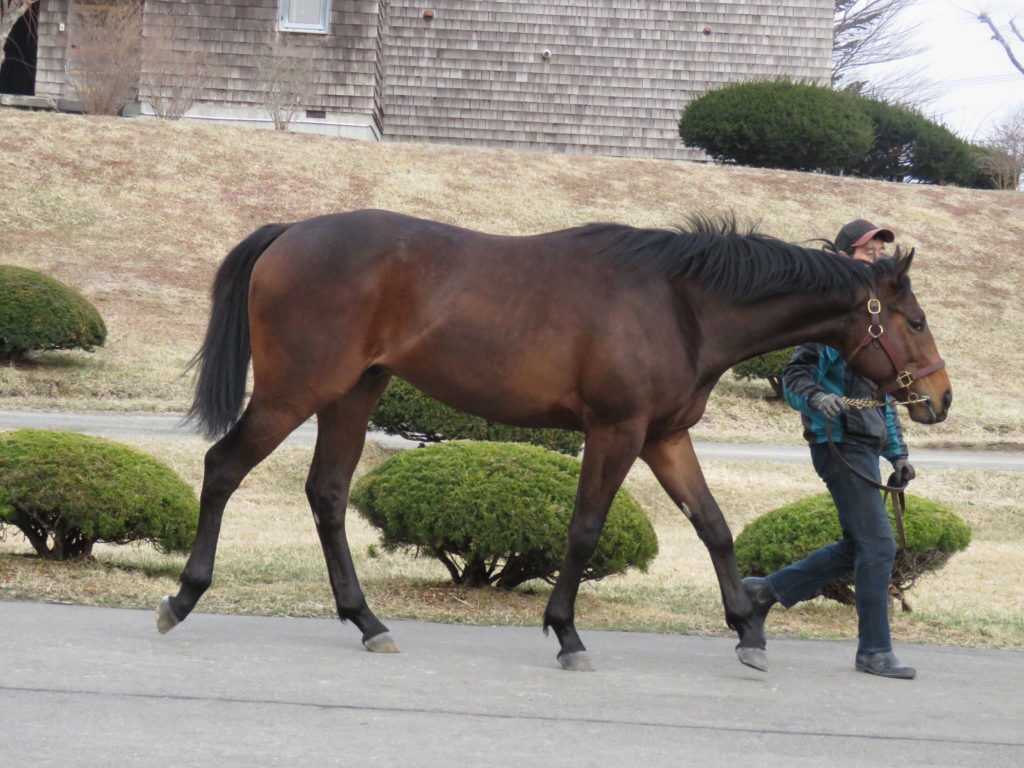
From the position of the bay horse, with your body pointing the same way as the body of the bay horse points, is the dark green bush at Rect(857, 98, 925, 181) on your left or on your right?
on your left

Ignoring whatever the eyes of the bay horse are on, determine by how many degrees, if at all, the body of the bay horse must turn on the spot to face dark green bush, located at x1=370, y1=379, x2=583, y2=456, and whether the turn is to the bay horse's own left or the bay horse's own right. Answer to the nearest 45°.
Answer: approximately 90° to the bay horse's own left

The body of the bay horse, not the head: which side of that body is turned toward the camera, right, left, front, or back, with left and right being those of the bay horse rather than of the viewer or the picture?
right

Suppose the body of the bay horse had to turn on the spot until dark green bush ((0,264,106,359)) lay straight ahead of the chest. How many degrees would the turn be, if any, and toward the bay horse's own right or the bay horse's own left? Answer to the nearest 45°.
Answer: approximately 135° to the bay horse's own left

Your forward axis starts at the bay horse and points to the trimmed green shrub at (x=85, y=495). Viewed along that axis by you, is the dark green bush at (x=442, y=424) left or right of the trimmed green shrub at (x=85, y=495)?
right

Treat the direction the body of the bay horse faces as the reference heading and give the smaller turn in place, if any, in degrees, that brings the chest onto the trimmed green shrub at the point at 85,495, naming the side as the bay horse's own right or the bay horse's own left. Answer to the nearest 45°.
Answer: approximately 135° to the bay horse's own left

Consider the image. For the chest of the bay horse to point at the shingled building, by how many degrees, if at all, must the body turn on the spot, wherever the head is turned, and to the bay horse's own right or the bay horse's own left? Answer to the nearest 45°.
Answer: approximately 90° to the bay horse's own left
